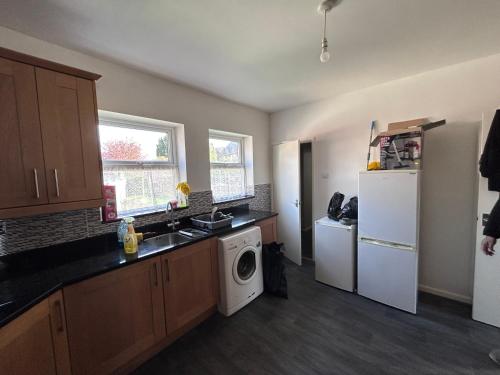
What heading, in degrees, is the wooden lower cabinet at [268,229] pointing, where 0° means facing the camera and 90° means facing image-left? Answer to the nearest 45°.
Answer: approximately 315°

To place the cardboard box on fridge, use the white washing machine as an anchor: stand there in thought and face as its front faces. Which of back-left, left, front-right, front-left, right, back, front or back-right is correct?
front-left

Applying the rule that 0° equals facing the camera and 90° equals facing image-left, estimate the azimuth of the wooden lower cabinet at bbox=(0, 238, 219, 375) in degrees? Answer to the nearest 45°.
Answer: approximately 315°

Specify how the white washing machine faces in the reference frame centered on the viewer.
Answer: facing the viewer and to the right of the viewer

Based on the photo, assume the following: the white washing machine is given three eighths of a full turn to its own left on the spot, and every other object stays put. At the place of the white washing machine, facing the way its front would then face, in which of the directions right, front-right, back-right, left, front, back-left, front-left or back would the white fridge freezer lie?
right

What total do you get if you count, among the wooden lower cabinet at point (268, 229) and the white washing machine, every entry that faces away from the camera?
0

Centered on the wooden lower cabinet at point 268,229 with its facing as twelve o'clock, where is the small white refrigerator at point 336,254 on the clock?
The small white refrigerator is roughly at 11 o'clock from the wooden lower cabinet.

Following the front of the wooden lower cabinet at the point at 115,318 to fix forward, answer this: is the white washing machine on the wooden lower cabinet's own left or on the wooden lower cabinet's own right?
on the wooden lower cabinet's own left

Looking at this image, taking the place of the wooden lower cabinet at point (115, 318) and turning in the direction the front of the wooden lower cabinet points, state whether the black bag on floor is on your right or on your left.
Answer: on your left

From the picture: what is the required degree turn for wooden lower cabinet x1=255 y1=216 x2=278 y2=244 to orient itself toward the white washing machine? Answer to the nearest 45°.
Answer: approximately 90° to its right

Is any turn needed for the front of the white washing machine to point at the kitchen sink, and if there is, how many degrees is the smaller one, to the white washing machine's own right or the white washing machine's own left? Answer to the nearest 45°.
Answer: approximately 135° to the white washing machine's own right

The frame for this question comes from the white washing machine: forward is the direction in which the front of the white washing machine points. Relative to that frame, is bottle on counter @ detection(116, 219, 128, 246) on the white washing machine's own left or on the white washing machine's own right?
on the white washing machine's own right

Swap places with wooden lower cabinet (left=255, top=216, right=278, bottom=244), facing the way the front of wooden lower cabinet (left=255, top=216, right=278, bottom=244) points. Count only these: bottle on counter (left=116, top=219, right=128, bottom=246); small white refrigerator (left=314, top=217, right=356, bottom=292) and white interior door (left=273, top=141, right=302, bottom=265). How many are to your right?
1

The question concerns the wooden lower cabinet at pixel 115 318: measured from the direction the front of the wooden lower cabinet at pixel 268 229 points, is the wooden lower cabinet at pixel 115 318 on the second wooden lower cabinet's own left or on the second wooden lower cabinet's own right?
on the second wooden lower cabinet's own right

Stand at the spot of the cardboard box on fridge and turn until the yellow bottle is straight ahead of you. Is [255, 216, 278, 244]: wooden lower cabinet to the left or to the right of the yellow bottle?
right

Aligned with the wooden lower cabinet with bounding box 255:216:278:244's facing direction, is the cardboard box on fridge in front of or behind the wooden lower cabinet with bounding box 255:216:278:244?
in front
